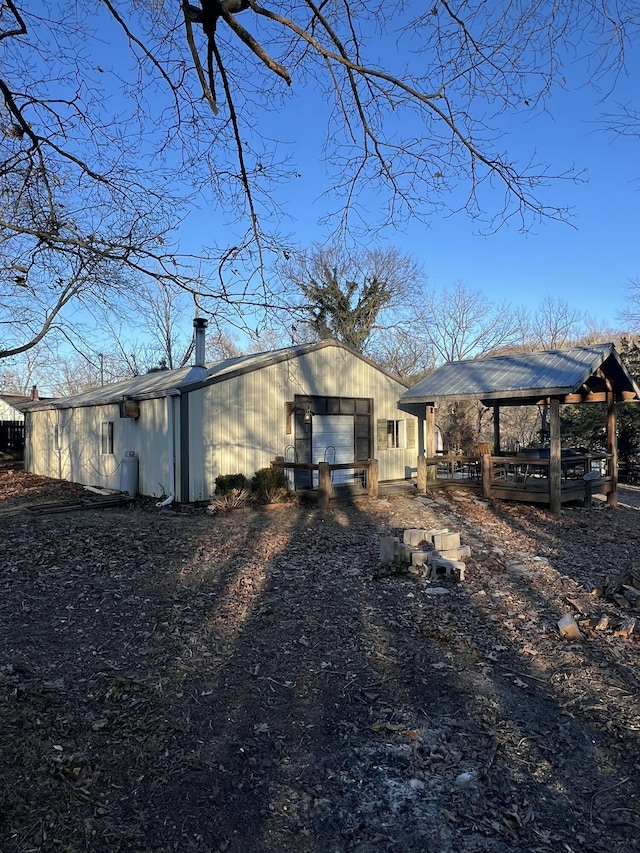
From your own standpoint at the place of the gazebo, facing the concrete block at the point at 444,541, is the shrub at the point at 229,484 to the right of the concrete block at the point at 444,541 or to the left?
right

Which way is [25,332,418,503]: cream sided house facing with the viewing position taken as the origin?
facing the viewer and to the right of the viewer

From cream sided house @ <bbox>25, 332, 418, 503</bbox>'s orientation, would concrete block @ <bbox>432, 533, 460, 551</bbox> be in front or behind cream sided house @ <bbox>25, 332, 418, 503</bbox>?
in front

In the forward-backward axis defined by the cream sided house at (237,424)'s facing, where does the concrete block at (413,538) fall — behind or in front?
in front
